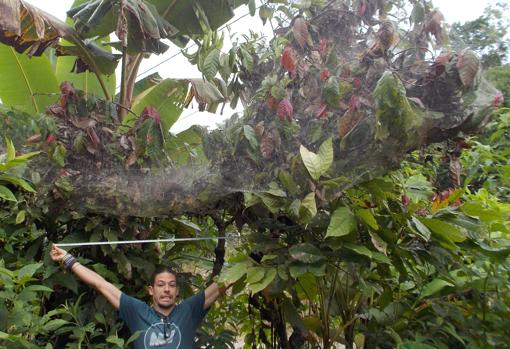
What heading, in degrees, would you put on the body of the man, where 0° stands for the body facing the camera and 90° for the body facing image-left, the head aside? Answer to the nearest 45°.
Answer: approximately 0°

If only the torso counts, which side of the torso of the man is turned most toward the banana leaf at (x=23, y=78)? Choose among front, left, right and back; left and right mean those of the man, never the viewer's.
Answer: back
